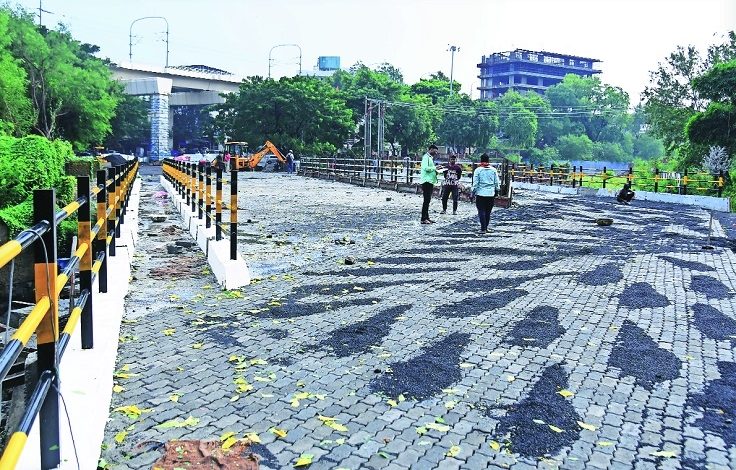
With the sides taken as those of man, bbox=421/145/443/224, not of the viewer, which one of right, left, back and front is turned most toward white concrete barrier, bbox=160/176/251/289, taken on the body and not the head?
right

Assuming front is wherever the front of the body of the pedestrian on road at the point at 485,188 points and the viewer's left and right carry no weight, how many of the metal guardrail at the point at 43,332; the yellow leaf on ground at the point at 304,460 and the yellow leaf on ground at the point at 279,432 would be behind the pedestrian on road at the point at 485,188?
3

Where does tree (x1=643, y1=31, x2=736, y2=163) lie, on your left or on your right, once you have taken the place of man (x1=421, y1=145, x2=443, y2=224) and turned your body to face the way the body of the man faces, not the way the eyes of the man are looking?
on your left

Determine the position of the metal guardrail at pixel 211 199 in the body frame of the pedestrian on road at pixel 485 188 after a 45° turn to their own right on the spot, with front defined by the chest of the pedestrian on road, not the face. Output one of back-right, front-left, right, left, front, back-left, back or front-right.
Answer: back

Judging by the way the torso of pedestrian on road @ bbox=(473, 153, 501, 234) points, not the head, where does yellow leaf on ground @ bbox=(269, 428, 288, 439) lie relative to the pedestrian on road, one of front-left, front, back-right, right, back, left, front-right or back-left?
back

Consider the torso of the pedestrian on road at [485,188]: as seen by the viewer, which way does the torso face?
away from the camera
